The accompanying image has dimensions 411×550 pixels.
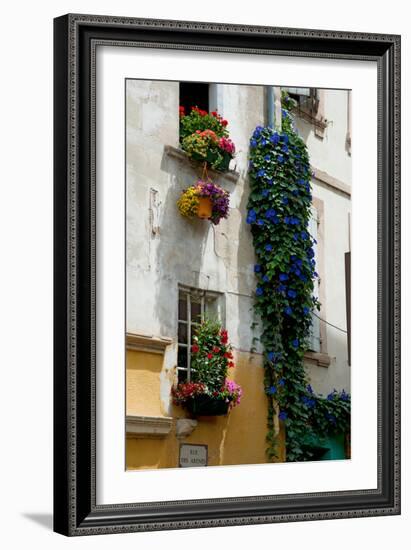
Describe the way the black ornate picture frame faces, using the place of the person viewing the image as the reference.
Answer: facing the viewer and to the right of the viewer
